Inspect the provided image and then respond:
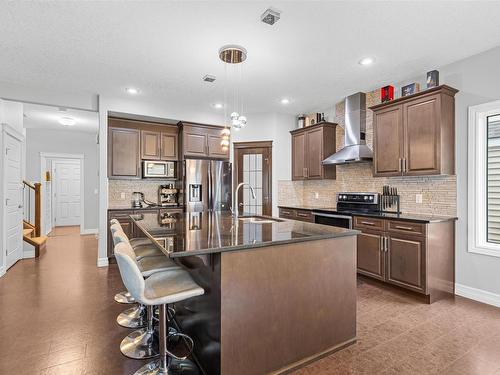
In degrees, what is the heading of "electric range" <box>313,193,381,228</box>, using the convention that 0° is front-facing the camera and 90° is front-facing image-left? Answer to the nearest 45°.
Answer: approximately 45°

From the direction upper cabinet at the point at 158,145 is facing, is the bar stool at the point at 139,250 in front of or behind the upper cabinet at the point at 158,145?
in front

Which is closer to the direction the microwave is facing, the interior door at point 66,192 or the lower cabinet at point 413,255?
the lower cabinet

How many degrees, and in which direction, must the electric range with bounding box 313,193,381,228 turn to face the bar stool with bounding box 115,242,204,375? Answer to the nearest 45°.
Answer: approximately 45° to its left

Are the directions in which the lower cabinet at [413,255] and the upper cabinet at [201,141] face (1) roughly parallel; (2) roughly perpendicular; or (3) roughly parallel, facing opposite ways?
roughly perpendicular

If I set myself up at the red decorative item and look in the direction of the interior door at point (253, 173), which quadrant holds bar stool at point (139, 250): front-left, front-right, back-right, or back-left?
front-left

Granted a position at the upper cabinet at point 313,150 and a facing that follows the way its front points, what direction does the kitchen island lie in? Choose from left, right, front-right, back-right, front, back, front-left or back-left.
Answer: front-left

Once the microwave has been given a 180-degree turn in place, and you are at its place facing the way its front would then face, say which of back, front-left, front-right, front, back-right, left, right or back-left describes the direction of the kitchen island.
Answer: back

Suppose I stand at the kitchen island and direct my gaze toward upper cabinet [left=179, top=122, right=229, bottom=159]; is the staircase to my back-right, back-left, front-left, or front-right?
front-left

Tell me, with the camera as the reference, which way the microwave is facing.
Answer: facing the viewer

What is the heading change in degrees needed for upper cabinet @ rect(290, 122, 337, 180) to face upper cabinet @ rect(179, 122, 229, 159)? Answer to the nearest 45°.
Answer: approximately 45° to its right

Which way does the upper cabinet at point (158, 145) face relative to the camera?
toward the camera

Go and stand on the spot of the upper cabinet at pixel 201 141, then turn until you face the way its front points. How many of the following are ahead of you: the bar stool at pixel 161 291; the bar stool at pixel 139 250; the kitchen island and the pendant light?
4

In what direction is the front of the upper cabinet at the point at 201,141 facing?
toward the camera

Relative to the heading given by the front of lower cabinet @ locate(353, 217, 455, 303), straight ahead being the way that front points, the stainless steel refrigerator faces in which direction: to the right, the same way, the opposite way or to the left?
to the left

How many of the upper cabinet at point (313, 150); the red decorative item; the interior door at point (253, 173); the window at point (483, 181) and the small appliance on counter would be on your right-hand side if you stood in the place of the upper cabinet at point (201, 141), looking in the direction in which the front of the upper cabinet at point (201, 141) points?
1

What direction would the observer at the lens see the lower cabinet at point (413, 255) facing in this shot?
facing the viewer and to the left of the viewer

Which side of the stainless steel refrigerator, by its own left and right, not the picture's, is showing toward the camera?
front

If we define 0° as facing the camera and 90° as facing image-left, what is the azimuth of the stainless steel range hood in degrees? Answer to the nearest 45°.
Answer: approximately 45°

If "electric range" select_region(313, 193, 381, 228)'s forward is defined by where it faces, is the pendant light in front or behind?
in front

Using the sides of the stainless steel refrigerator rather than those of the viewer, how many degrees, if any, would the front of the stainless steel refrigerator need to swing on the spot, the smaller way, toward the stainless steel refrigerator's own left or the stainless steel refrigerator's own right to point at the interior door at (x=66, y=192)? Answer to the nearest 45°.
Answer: approximately 135° to the stainless steel refrigerator's own right
